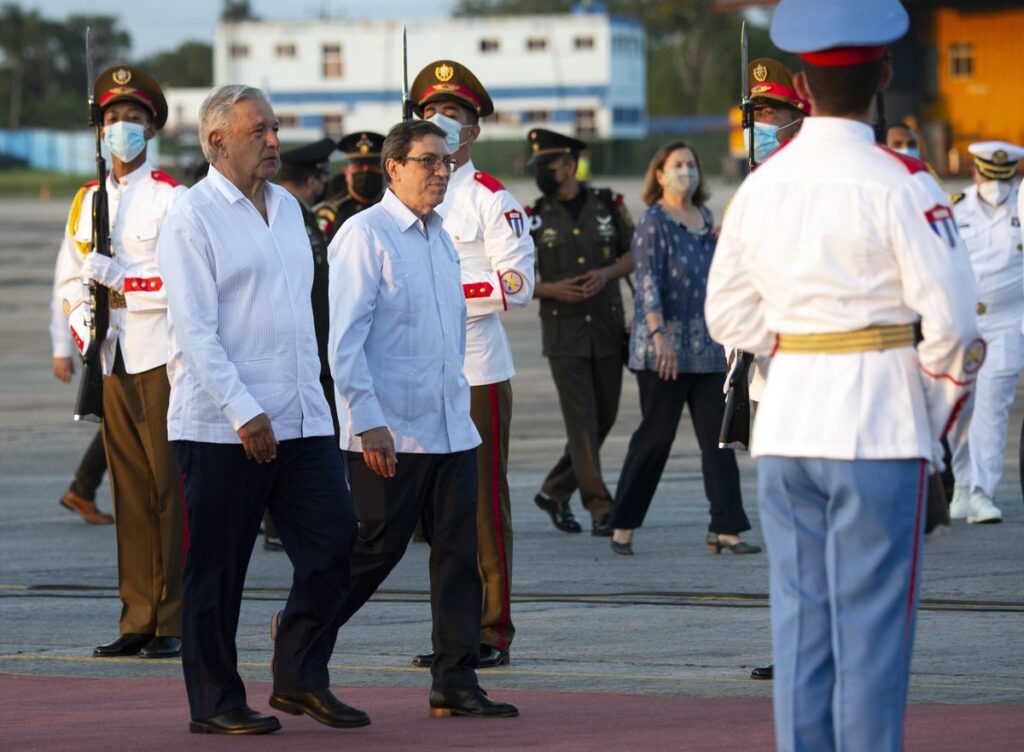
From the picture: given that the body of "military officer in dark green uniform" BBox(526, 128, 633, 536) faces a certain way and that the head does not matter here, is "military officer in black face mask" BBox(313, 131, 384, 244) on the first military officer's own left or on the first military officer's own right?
on the first military officer's own right

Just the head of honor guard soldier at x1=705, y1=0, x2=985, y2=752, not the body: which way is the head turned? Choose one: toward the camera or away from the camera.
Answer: away from the camera

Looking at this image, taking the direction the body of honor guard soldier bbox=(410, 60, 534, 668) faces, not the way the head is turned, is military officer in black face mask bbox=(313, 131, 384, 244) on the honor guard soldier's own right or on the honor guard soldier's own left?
on the honor guard soldier's own right

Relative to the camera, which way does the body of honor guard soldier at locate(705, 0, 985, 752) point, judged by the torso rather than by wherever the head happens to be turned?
away from the camera

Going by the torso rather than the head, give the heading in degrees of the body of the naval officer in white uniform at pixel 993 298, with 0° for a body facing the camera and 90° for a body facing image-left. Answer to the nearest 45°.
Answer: approximately 0°

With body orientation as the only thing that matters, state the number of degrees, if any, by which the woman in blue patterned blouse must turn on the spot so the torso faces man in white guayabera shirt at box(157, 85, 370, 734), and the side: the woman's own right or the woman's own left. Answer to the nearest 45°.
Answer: approximately 45° to the woman's own right

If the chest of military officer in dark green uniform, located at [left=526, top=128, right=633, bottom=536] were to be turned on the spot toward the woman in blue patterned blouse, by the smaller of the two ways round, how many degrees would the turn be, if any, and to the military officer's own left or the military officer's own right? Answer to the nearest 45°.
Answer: approximately 45° to the military officer's own left
